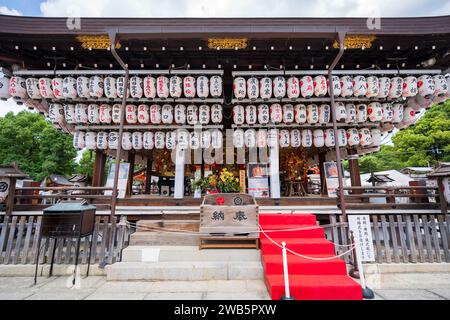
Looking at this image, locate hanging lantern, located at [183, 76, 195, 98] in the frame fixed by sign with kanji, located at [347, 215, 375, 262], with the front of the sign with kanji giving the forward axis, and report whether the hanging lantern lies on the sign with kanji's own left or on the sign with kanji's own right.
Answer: on the sign with kanji's own right

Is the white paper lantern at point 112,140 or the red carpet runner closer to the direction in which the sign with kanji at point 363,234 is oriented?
the red carpet runner

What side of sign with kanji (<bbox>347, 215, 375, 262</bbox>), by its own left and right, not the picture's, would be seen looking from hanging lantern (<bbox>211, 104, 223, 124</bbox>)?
right

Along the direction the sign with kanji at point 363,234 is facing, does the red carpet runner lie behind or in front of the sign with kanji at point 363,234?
in front

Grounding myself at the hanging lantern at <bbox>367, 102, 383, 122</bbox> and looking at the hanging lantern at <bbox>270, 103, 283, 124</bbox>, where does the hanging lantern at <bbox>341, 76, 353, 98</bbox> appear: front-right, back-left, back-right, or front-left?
front-left
